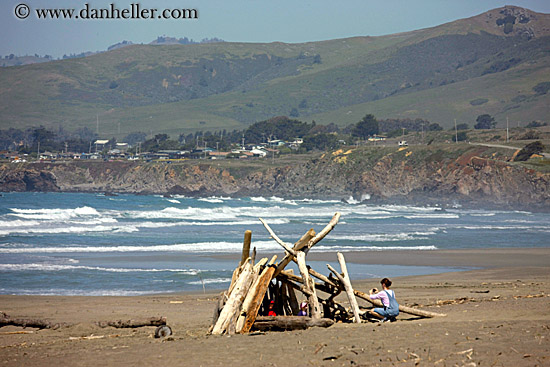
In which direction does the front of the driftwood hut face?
toward the camera

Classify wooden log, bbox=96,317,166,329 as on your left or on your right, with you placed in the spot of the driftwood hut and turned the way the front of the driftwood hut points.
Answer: on your right

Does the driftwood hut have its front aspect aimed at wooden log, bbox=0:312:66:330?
no

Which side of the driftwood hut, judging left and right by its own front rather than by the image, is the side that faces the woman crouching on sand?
left
